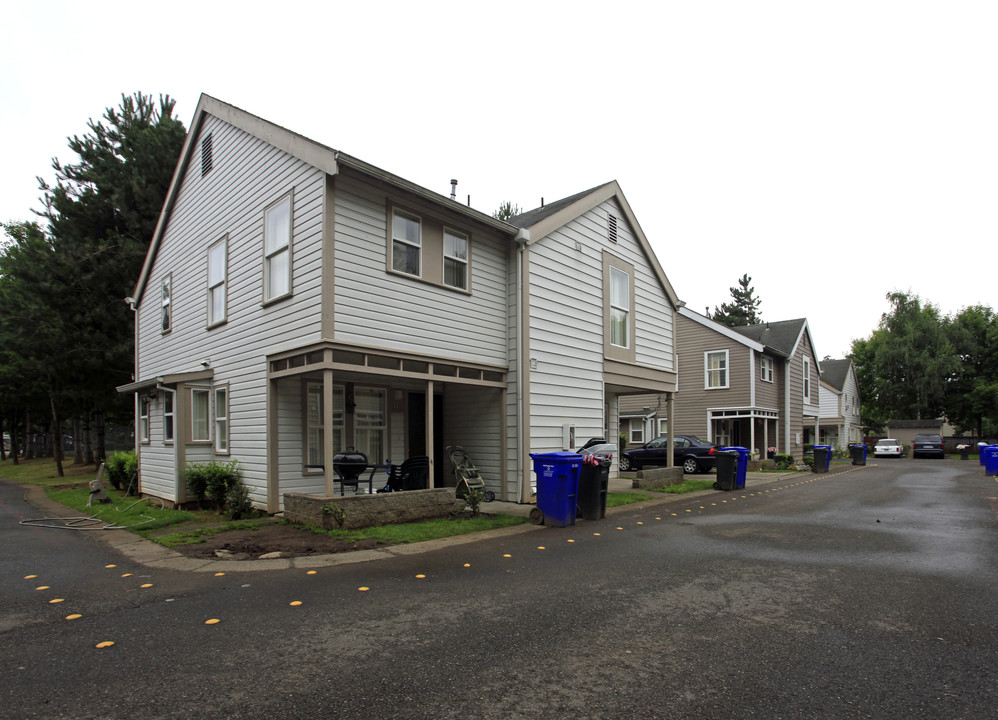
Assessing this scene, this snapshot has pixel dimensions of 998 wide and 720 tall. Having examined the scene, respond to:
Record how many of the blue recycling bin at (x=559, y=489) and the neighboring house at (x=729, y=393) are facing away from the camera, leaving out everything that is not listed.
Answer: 0

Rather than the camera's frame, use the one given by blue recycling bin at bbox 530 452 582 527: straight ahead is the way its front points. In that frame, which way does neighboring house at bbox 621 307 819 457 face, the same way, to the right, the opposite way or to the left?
the same way

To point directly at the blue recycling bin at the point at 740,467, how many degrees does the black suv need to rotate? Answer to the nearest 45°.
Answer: approximately 180°

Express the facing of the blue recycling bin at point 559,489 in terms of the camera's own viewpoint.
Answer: facing the viewer and to the right of the viewer

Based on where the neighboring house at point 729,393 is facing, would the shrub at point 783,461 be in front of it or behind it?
in front
